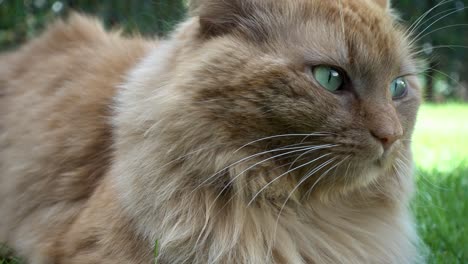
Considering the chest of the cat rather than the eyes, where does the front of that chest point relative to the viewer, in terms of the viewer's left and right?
facing the viewer and to the right of the viewer
